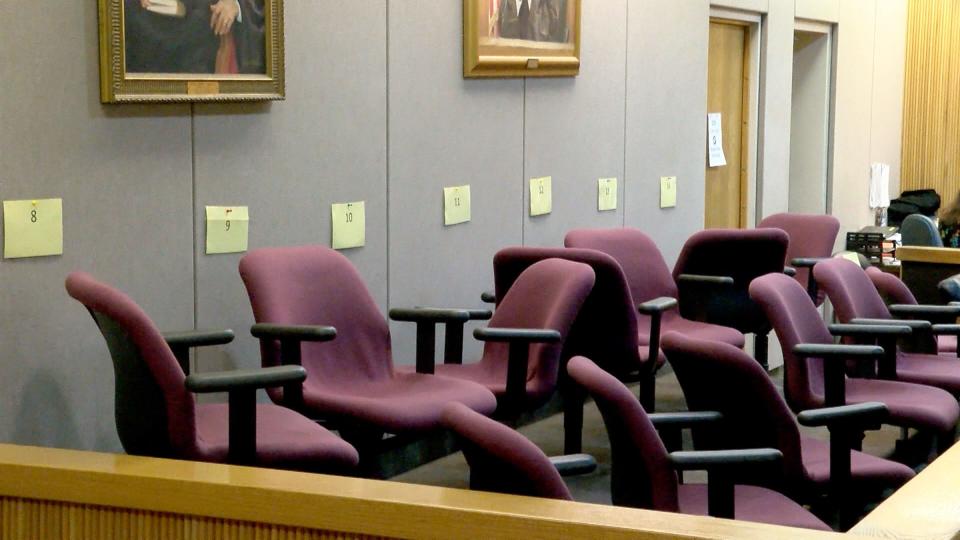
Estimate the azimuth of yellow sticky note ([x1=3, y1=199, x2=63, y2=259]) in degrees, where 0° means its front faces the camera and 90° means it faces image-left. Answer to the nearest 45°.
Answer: approximately 0°

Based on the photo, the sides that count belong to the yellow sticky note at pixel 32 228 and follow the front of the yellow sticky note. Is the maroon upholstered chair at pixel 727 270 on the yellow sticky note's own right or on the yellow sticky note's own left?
on the yellow sticky note's own left

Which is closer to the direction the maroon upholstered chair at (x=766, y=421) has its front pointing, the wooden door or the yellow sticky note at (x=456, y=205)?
the wooden door

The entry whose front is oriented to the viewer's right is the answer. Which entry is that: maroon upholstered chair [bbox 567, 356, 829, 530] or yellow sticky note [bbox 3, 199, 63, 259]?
the maroon upholstered chair

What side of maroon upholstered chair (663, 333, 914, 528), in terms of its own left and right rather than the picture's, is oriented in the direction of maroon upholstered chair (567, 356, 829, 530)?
back

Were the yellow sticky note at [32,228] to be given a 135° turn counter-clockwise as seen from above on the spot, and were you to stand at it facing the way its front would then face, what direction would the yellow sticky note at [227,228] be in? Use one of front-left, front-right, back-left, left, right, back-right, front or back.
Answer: front

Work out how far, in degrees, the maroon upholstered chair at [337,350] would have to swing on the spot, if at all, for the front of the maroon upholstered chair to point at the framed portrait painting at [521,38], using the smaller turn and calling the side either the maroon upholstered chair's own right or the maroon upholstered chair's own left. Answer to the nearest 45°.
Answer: approximately 90° to the maroon upholstered chair's own left

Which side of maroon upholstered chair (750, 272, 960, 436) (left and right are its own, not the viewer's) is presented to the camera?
right

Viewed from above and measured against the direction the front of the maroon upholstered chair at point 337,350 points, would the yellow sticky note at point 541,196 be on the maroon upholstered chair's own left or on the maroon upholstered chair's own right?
on the maroon upholstered chair's own left

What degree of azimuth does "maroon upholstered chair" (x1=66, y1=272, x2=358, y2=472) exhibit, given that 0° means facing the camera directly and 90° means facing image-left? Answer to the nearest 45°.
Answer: approximately 270°

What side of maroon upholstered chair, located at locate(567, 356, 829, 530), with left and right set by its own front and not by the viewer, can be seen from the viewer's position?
right
